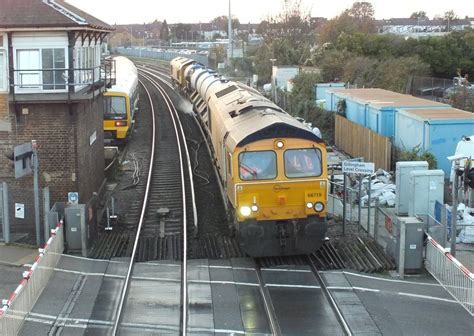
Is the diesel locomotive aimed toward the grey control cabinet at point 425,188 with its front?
no

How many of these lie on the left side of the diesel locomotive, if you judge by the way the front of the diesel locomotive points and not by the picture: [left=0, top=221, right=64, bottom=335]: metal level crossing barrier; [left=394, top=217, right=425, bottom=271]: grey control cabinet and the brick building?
1

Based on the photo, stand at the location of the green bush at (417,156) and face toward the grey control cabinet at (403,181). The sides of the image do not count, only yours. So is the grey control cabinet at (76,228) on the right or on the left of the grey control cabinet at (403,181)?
right

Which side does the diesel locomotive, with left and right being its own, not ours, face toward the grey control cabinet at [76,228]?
right

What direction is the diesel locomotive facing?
toward the camera

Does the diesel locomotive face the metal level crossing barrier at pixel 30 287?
no

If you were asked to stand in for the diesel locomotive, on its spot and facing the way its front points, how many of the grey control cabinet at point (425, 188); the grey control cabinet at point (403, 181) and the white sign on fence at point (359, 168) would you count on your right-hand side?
0

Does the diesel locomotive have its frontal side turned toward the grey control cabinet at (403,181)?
no
